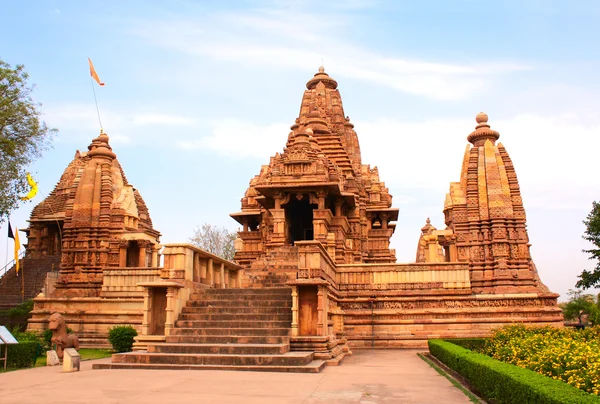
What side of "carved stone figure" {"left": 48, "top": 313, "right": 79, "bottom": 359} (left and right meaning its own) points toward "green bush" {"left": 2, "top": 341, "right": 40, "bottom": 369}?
front

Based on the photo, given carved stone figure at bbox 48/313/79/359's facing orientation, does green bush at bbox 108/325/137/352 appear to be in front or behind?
behind

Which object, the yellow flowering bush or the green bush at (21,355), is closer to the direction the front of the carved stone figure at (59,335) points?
the green bush

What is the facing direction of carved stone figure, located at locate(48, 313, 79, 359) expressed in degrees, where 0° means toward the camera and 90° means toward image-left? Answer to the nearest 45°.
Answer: approximately 45°

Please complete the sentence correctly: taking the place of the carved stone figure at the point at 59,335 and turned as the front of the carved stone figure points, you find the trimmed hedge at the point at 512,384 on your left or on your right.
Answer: on your left

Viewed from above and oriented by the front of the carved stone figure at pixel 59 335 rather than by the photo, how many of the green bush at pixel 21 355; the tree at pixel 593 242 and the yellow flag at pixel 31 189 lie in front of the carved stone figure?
1

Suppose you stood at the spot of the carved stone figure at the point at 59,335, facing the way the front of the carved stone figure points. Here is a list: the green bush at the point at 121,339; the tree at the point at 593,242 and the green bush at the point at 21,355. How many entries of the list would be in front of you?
1
